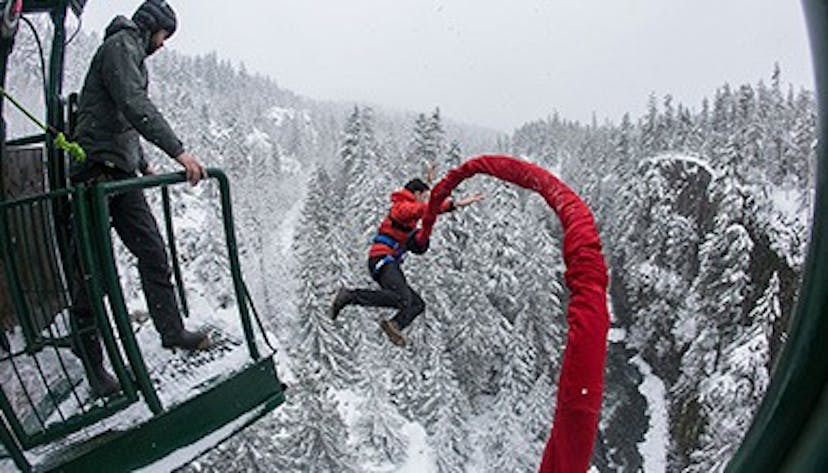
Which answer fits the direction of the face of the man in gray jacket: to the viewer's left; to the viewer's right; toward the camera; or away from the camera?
to the viewer's right

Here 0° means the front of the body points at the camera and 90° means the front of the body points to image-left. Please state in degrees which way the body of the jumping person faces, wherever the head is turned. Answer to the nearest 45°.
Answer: approximately 270°

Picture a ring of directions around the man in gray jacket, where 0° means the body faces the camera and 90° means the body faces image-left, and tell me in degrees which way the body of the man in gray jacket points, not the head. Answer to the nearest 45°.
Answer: approximately 270°

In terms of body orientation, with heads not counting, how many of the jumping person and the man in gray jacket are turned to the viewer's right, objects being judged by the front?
2

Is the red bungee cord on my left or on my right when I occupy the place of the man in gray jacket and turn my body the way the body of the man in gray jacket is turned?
on my right
